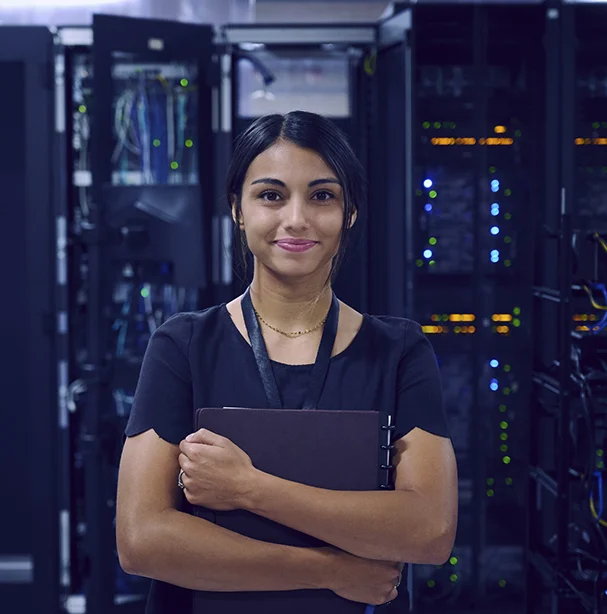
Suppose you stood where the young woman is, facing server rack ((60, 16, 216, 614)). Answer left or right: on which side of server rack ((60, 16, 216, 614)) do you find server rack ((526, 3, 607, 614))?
right

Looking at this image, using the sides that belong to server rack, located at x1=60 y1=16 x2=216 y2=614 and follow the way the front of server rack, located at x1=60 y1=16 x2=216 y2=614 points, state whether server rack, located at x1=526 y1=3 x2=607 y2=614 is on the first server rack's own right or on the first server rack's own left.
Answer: on the first server rack's own left

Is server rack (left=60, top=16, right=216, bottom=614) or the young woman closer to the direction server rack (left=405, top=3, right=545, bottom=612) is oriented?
the young woman

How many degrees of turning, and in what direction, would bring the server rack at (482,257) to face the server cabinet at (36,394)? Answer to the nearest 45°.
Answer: approximately 90° to its right

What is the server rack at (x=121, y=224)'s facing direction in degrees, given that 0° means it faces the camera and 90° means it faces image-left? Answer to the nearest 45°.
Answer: approximately 0°

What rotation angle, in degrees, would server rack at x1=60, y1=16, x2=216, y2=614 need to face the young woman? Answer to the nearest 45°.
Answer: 0° — it already faces them

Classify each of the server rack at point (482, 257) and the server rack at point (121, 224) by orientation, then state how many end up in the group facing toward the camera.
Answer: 2

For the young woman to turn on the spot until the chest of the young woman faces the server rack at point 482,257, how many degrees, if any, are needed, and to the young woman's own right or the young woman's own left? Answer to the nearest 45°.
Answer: approximately 180°
